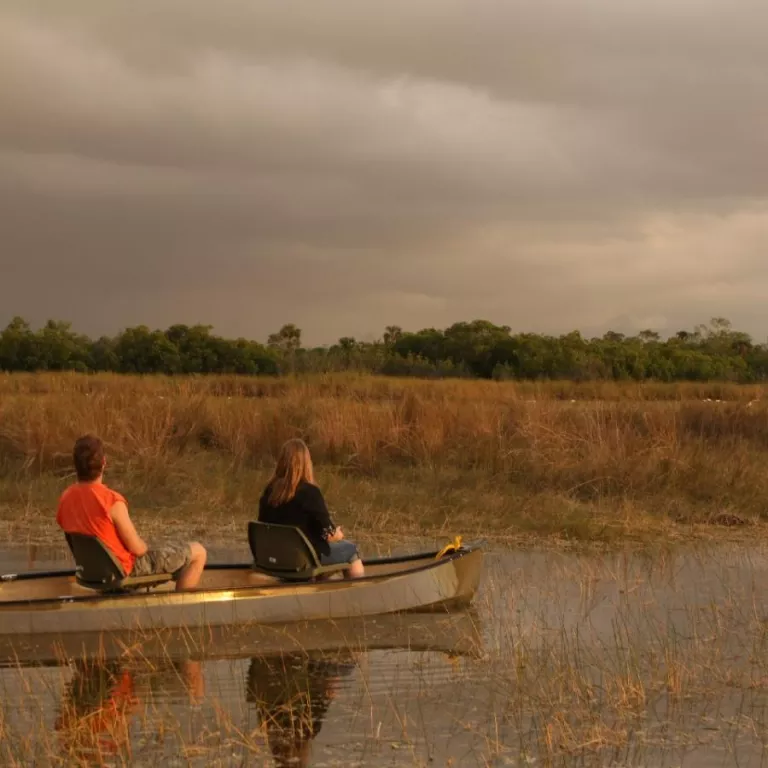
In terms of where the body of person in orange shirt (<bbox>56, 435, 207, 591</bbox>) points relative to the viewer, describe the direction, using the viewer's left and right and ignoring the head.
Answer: facing away from the viewer and to the right of the viewer

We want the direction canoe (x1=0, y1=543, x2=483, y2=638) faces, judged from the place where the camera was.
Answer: facing to the right of the viewer

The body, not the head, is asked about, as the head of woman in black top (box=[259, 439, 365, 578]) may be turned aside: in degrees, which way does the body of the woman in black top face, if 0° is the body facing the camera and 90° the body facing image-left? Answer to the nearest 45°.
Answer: approximately 225°

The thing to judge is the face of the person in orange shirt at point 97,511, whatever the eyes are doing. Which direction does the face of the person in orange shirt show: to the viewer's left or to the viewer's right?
to the viewer's right
